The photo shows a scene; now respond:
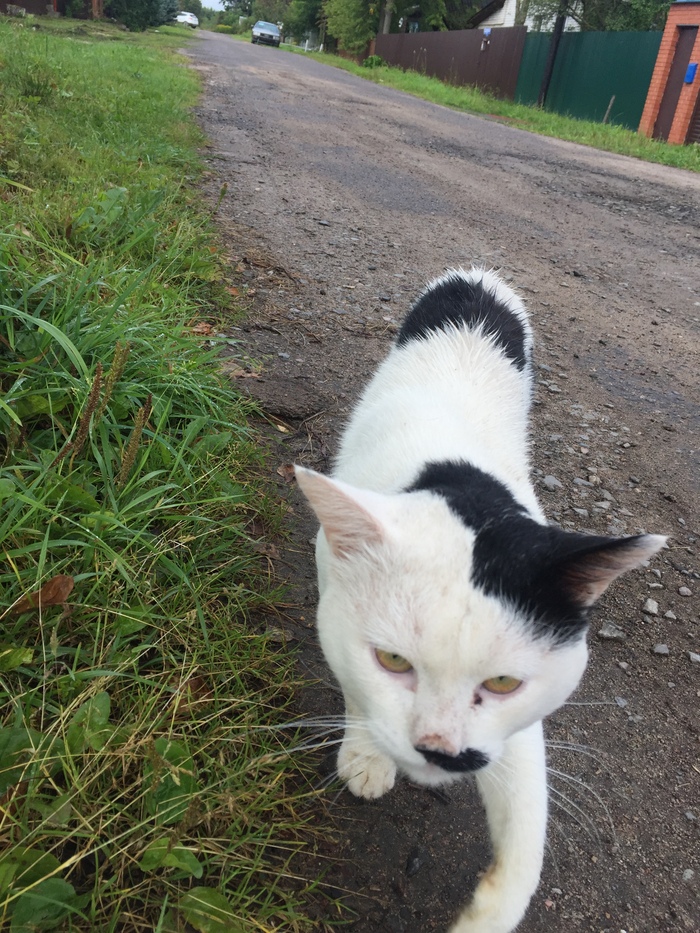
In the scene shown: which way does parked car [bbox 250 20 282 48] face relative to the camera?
toward the camera

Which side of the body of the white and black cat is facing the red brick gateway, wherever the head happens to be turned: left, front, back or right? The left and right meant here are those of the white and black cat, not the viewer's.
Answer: back

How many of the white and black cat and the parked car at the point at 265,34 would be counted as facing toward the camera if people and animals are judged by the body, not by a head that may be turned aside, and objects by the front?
2

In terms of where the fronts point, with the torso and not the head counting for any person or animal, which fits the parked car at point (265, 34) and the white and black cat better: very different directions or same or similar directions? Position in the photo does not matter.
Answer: same or similar directions

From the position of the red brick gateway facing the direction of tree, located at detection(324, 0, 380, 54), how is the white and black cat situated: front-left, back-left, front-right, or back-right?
back-left

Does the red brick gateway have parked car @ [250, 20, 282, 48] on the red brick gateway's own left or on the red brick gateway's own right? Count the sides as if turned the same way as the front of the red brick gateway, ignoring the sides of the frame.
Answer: on the red brick gateway's own right

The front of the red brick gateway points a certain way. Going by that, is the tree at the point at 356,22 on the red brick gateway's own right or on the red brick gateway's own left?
on the red brick gateway's own right

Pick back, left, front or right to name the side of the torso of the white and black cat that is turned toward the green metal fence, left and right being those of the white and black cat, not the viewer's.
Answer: back

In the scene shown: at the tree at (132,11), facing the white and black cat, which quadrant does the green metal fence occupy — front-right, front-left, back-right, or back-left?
front-left

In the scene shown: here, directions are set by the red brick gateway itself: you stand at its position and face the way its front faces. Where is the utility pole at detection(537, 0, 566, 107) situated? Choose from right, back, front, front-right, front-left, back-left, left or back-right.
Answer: right

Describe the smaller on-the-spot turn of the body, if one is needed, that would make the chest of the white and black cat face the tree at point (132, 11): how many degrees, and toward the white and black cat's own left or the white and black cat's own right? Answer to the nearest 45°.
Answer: approximately 135° to the white and black cat's own right

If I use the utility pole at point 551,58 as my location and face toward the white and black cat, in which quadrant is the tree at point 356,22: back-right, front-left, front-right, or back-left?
back-right

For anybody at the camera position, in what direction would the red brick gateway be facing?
facing the viewer and to the left of the viewer

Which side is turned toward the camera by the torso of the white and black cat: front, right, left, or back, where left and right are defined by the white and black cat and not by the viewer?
front

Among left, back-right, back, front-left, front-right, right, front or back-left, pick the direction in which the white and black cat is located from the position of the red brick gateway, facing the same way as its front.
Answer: front-left
